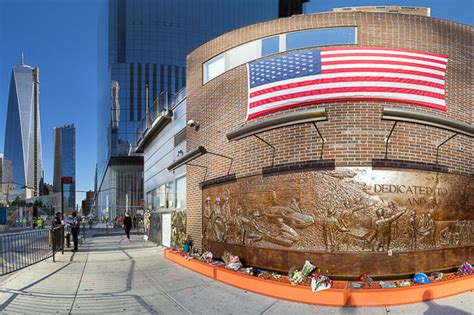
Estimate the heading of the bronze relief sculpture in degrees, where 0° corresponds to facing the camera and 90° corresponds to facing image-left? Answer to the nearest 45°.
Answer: approximately 0°

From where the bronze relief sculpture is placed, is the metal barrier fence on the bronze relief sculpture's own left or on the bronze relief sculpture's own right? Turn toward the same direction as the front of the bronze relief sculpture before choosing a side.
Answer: on the bronze relief sculpture's own right

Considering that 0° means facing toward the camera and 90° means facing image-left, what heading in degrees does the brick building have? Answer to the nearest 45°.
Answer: approximately 0°
